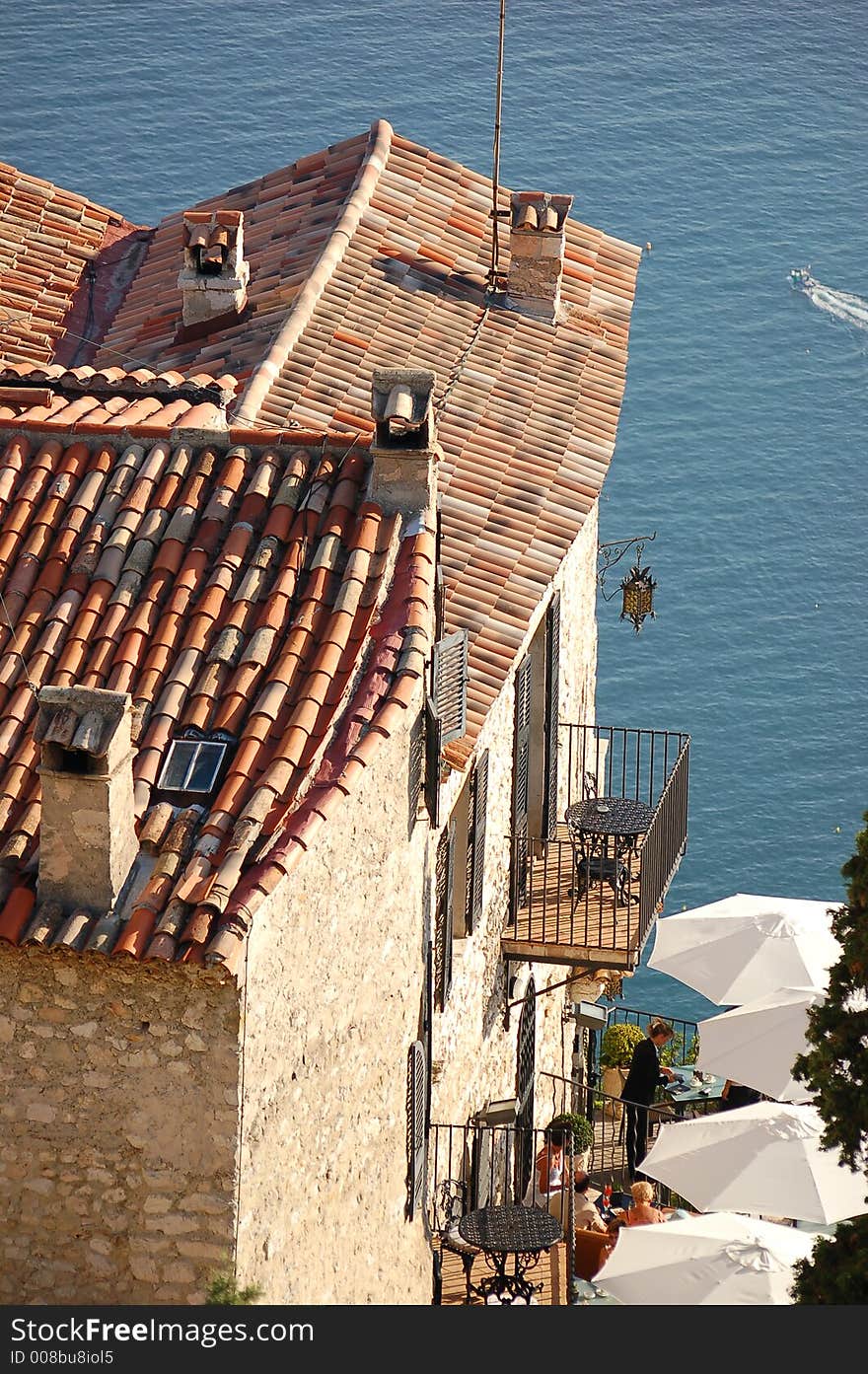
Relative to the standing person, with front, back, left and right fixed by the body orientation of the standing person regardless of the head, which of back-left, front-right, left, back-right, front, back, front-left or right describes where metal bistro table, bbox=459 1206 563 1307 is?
right

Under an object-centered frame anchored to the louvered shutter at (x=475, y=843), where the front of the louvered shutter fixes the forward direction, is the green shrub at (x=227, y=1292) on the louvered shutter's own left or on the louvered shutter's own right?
on the louvered shutter's own right

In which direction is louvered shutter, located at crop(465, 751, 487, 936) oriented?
to the viewer's right

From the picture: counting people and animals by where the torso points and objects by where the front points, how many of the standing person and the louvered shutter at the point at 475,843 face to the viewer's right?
2

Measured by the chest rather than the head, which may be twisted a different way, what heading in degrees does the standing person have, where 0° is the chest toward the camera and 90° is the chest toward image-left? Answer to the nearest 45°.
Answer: approximately 270°
